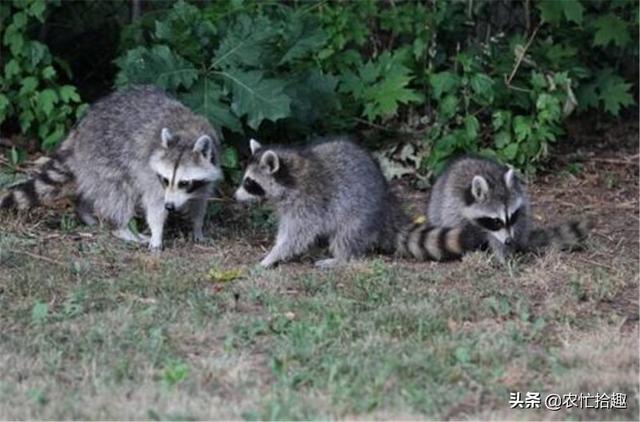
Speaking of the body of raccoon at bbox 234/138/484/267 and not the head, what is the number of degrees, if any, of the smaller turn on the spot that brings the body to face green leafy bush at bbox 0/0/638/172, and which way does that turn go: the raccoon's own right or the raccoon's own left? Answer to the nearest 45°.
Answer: approximately 90° to the raccoon's own right

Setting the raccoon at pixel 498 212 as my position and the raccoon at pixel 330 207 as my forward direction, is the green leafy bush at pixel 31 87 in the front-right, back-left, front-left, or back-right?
front-right

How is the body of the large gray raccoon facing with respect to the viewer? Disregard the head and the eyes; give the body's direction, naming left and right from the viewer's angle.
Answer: facing the viewer and to the right of the viewer

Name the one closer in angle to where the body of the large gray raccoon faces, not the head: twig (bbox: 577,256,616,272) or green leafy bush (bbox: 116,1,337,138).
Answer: the twig

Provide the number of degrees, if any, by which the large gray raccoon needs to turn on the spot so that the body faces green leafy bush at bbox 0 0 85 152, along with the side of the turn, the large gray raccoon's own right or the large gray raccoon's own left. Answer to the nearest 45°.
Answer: approximately 180°

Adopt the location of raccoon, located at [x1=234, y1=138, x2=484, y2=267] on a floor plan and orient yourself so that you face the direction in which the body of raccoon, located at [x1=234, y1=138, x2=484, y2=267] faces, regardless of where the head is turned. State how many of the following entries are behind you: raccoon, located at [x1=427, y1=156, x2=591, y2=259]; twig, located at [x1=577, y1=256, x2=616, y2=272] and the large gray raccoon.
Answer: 2

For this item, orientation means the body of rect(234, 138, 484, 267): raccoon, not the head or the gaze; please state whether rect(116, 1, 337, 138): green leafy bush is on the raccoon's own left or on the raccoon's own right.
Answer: on the raccoon's own right

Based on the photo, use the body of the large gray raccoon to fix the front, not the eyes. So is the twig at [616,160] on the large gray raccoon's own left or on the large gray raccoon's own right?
on the large gray raccoon's own left

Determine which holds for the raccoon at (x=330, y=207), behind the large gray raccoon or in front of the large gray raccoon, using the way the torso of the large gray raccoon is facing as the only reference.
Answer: in front

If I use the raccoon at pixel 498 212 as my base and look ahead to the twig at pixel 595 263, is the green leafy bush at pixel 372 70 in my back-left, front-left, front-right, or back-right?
back-left

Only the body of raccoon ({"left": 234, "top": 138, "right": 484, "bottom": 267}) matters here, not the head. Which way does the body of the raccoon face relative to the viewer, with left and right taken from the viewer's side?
facing to the left of the viewer

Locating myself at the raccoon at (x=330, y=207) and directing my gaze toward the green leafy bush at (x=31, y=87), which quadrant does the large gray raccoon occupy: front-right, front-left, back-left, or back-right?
front-left

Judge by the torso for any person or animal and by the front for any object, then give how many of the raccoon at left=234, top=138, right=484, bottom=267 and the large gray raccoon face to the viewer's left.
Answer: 1

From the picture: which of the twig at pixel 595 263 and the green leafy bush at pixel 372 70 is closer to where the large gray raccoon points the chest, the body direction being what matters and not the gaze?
the twig

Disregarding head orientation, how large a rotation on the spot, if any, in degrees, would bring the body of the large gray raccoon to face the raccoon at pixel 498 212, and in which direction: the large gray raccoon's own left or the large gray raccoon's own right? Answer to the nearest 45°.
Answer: approximately 45° to the large gray raccoon's own left

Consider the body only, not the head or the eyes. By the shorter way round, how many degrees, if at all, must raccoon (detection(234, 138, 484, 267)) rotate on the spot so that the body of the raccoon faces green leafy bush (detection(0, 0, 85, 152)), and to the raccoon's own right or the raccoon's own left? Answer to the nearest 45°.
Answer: approximately 45° to the raccoon's own right

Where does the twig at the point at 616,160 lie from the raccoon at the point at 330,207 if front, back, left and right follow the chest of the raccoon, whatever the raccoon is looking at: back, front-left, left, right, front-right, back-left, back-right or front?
back-right
